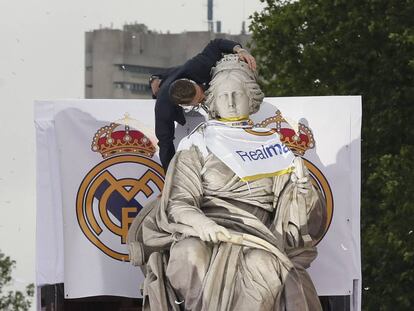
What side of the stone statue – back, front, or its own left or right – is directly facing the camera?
front

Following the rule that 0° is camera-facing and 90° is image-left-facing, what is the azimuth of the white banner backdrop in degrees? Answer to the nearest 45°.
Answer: approximately 0°

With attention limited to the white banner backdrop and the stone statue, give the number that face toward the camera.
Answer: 2
